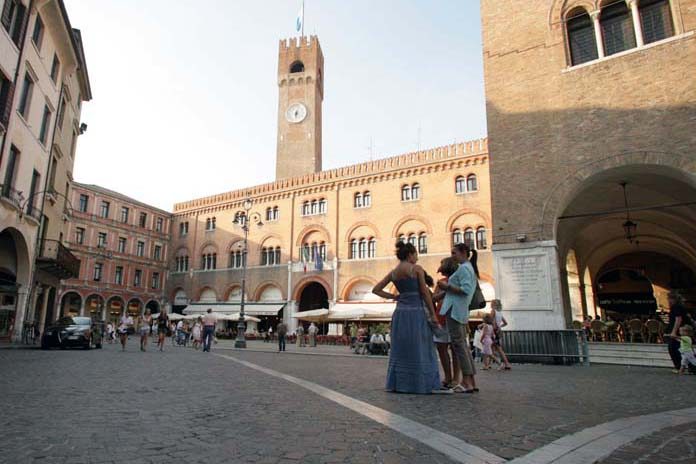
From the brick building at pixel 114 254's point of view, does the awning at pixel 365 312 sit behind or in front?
in front

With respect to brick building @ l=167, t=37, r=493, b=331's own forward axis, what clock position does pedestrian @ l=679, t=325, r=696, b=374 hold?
The pedestrian is roughly at 10 o'clock from the brick building.

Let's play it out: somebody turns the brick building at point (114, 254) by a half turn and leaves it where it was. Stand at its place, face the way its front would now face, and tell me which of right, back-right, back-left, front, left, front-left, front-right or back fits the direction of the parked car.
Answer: back-left

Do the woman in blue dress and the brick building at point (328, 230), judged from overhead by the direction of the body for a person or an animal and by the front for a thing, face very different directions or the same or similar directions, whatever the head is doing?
very different directions

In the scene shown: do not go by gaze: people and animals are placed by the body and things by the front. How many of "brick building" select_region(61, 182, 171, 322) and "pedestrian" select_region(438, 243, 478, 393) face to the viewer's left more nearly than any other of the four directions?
1

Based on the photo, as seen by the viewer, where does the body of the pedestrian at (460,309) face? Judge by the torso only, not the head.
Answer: to the viewer's left

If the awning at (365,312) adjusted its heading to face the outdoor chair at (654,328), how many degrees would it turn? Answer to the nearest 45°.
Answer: approximately 90° to its left

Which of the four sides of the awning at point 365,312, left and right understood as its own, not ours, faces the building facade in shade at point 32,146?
front

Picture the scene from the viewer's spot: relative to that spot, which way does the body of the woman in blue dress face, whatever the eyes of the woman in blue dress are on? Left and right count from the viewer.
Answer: facing away from the viewer and to the right of the viewer

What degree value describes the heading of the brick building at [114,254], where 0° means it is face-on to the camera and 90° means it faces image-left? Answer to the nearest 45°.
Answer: approximately 315°

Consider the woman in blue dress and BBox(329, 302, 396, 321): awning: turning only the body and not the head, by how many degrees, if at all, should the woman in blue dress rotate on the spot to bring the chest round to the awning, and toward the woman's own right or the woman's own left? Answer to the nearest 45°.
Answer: approximately 45° to the woman's own left

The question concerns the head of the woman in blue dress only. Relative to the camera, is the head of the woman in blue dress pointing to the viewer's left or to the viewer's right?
to the viewer's right

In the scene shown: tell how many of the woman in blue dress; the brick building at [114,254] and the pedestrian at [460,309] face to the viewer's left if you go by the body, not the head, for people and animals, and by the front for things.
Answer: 1

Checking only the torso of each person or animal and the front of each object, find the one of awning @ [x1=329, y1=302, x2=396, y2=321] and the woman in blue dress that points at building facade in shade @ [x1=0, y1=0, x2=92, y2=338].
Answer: the awning

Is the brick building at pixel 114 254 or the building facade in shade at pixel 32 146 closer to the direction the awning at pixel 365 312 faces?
the building facade in shade

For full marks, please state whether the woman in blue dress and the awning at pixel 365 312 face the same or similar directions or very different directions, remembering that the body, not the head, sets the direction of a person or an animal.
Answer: very different directions
